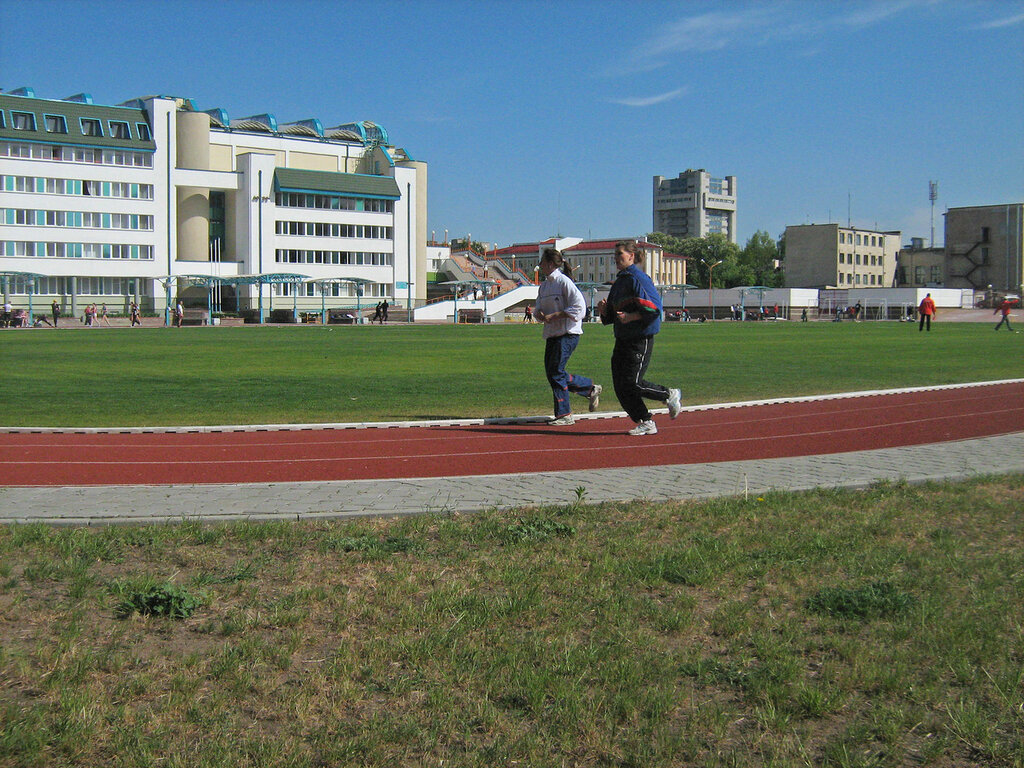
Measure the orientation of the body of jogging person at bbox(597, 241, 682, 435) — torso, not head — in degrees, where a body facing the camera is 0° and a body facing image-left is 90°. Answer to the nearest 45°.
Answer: approximately 90°

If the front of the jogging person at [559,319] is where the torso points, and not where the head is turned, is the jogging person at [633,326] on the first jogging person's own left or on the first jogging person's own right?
on the first jogging person's own left

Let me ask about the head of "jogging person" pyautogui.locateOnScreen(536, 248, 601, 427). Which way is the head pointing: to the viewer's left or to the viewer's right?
to the viewer's left

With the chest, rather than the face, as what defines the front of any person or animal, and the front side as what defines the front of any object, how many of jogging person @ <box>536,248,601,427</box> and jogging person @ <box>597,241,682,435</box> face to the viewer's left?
2

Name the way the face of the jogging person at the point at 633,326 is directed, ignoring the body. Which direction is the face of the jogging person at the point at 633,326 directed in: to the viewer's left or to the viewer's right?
to the viewer's left

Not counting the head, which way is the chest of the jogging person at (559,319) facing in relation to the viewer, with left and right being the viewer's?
facing to the left of the viewer

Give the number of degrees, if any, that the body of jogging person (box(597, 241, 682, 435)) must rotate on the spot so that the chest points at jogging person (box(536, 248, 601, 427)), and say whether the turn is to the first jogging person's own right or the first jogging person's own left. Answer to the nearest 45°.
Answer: approximately 45° to the first jogging person's own right
